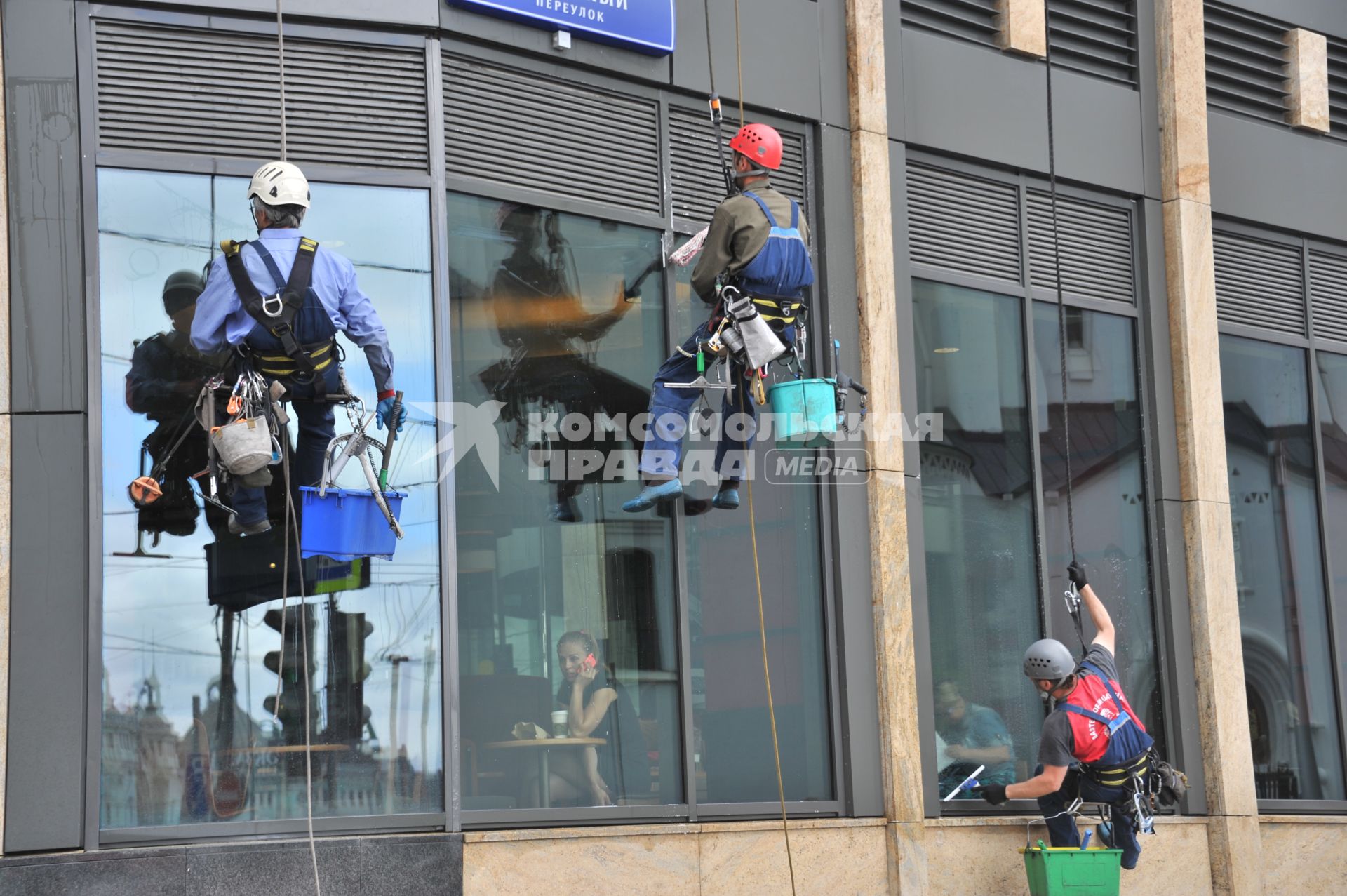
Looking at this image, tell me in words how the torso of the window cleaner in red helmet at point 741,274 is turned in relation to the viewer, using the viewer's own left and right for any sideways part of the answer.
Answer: facing away from the viewer and to the left of the viewer

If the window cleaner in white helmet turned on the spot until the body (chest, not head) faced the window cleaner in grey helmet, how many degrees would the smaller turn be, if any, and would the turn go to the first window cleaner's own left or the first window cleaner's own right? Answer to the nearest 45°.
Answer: approximately 90° to the first window cleaner's own right

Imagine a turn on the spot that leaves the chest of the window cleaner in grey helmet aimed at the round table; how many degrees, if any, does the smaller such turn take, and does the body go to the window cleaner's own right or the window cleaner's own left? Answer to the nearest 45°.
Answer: approximately 90° to the window cleaner's own left

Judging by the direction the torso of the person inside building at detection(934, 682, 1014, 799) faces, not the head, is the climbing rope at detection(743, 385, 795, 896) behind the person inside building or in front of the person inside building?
in front

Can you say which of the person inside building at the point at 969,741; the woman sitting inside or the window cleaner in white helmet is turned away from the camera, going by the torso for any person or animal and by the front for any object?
the window cleaner in white helmet

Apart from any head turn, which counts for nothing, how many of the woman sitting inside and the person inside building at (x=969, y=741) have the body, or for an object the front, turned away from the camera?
0

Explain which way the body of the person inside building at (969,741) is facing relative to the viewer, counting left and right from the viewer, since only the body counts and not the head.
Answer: facing the viewer and to the left of the viewer

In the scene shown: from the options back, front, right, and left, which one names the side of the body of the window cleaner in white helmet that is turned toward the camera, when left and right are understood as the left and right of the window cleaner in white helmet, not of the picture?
back

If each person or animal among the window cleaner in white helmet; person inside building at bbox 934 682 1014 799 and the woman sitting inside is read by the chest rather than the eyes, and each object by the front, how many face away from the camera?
1

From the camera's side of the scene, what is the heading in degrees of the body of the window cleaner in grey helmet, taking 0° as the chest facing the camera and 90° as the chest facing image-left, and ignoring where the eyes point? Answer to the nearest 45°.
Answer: approximately 135°

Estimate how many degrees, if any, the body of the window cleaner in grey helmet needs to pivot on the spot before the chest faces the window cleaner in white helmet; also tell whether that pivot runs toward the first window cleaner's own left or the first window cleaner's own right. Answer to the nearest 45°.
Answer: approximately 90° to the first window cleaner's own left
